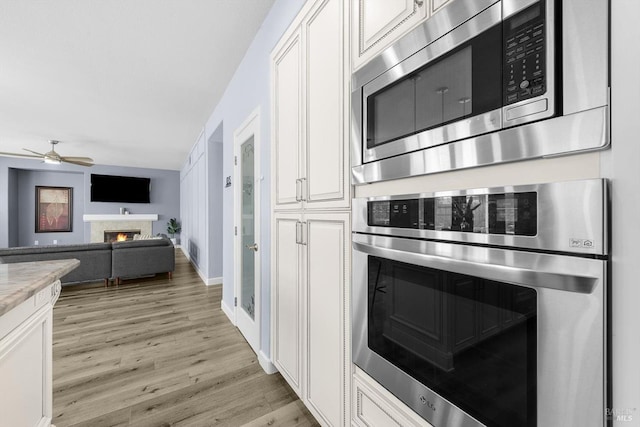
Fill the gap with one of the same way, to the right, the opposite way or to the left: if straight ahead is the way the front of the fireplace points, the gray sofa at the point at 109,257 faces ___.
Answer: the opposite way

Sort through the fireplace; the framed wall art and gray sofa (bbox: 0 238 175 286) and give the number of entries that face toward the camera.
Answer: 2

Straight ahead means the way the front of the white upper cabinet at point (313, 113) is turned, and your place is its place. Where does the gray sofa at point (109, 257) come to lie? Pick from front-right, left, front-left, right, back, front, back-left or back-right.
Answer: right

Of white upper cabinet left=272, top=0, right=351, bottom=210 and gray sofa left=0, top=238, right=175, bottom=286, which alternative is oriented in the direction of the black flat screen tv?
the gray sofa

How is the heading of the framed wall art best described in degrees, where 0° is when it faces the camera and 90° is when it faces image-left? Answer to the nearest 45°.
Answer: approximately 0°

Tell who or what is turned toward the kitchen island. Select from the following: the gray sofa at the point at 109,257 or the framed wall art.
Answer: the framed wall art

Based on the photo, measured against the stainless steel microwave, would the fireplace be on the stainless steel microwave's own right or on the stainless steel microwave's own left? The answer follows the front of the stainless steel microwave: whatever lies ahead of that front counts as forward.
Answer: on the stainless steel microwave's own right

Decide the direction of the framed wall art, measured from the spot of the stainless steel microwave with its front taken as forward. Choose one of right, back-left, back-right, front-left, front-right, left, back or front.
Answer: front-right

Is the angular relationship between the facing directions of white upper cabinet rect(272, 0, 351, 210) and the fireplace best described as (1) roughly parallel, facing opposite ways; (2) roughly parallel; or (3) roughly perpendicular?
roughly perpendicular

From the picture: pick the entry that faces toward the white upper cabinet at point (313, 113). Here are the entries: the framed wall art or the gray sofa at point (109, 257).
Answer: the framed wall art

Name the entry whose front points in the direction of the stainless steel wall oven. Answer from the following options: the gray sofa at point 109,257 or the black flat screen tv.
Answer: the black flat screen tv

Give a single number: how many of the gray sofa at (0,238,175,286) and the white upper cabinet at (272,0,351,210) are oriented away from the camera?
1

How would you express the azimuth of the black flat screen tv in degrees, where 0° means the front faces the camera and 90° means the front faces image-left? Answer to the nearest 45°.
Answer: approximately 0°

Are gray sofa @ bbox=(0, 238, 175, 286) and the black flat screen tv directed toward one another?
yes

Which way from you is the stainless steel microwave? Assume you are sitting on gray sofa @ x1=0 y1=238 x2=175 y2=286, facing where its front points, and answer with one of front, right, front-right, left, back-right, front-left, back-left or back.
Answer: back
